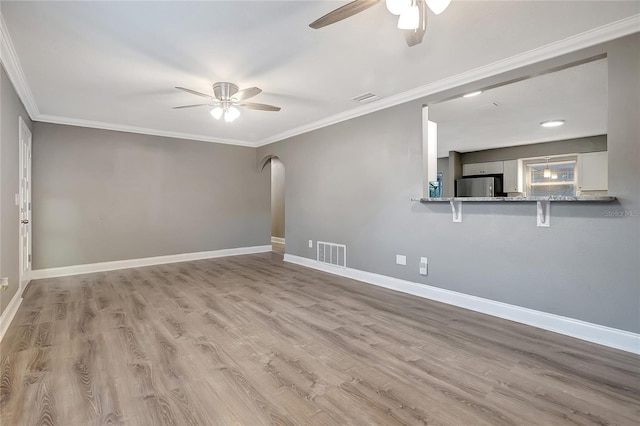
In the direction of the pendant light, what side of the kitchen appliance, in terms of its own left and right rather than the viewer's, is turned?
left

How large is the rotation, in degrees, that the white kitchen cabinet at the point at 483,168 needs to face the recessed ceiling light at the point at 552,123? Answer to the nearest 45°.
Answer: approximately 45° to its left

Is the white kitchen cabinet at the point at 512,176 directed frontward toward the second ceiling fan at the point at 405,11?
yes

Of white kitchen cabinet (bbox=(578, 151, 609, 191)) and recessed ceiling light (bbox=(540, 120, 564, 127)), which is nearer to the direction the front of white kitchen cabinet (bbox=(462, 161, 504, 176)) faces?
the recessed ceiling light

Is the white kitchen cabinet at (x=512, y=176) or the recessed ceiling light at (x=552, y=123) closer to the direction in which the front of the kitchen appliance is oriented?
the recessed ceiling light

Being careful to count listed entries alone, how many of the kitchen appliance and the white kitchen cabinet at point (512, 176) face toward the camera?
2

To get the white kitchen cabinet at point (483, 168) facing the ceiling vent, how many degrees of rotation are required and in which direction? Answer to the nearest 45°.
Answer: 0° — it already faces it
